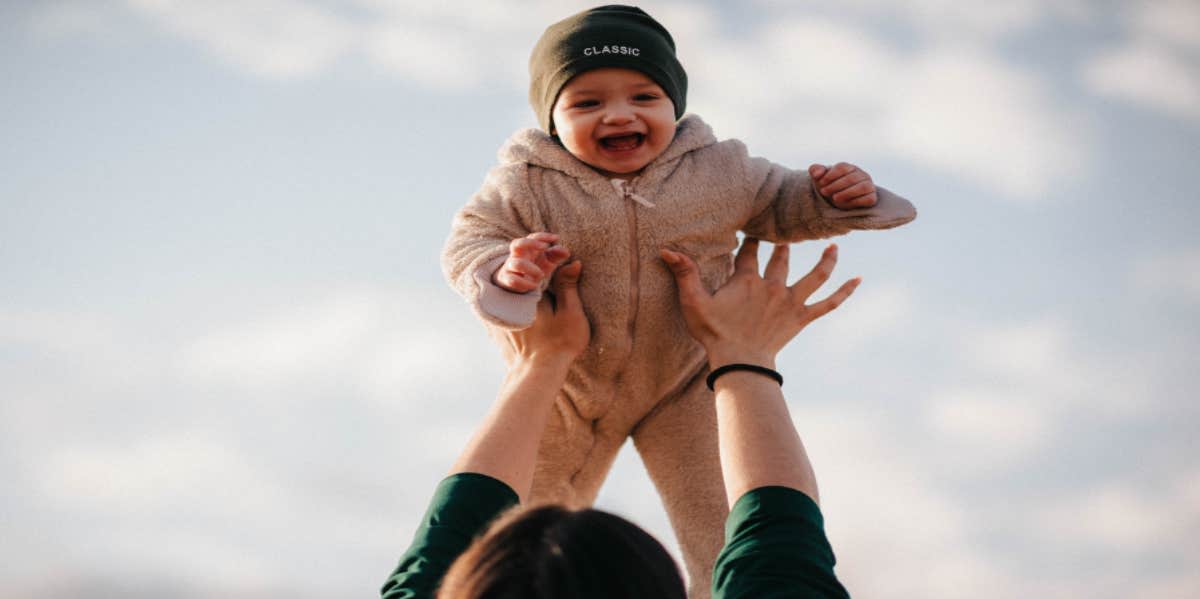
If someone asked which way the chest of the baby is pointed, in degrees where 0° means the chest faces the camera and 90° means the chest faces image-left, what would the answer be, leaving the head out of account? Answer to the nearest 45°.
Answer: approximately 0°
